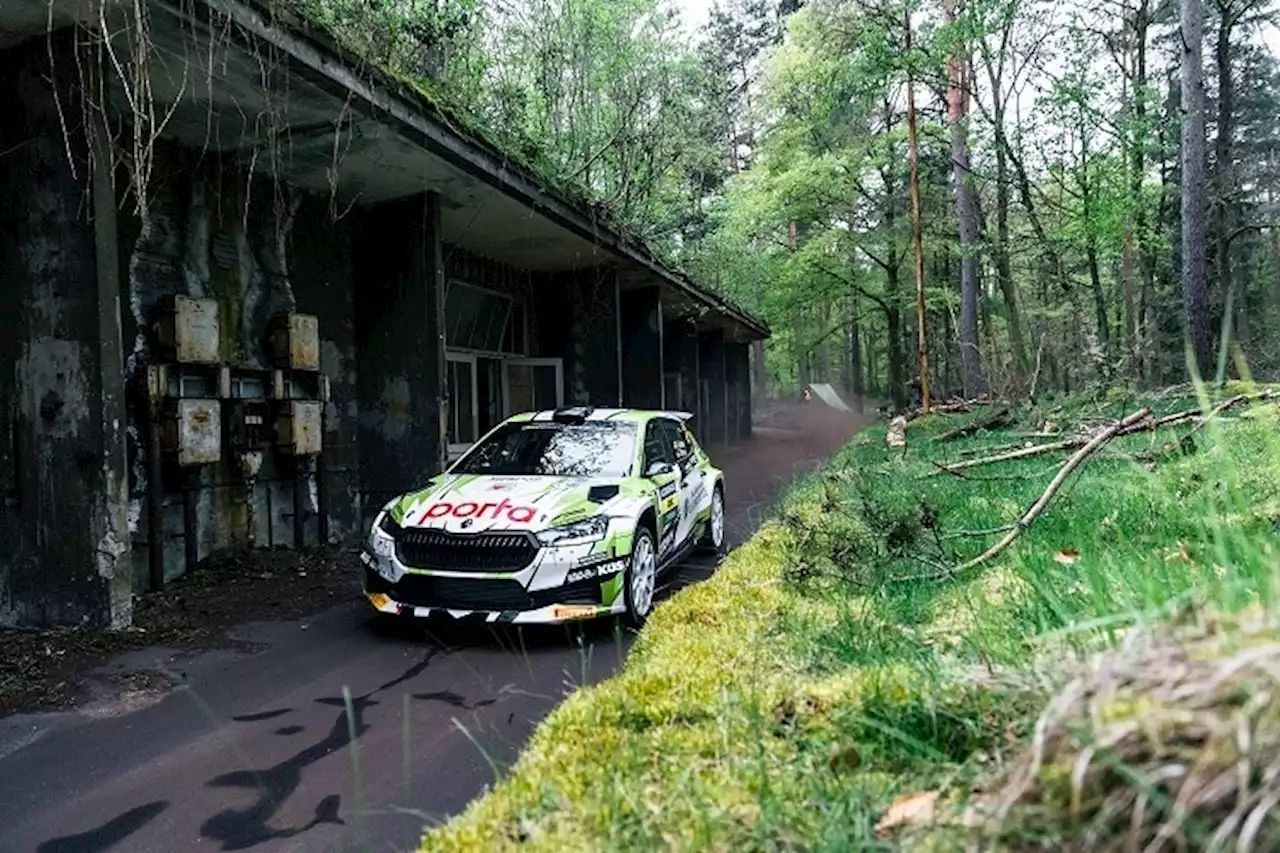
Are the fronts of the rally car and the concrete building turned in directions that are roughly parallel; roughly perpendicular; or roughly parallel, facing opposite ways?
roughly perpendicular

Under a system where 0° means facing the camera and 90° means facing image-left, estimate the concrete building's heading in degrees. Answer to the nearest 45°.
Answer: approximately 315°

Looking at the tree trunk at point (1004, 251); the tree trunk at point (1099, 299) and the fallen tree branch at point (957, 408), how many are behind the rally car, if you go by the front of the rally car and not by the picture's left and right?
3

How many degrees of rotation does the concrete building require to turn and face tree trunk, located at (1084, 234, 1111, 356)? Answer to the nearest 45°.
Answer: approximately 90° to its left

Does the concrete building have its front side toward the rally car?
yes

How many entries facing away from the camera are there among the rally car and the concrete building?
0

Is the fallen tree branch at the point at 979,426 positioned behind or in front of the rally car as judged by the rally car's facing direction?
behind

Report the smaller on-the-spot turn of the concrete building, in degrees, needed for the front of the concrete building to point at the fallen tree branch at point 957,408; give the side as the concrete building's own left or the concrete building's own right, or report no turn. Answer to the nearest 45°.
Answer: approximately 90° to the concrete building's own left

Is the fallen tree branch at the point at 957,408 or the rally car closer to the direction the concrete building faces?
the rally car

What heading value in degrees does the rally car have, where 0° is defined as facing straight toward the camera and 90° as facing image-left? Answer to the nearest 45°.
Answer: approximately 45°

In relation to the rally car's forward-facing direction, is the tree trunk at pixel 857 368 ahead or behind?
behind

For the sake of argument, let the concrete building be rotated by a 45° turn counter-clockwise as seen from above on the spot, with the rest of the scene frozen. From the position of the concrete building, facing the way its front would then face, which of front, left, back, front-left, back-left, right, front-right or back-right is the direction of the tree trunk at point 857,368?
front-left

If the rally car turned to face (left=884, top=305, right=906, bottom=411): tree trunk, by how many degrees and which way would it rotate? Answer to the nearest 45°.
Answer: approximately 180°

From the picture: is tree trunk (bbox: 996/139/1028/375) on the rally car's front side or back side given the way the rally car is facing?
on the back side

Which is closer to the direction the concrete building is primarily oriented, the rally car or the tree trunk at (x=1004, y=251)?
the rally car

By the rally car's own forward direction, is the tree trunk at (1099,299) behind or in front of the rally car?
behind
